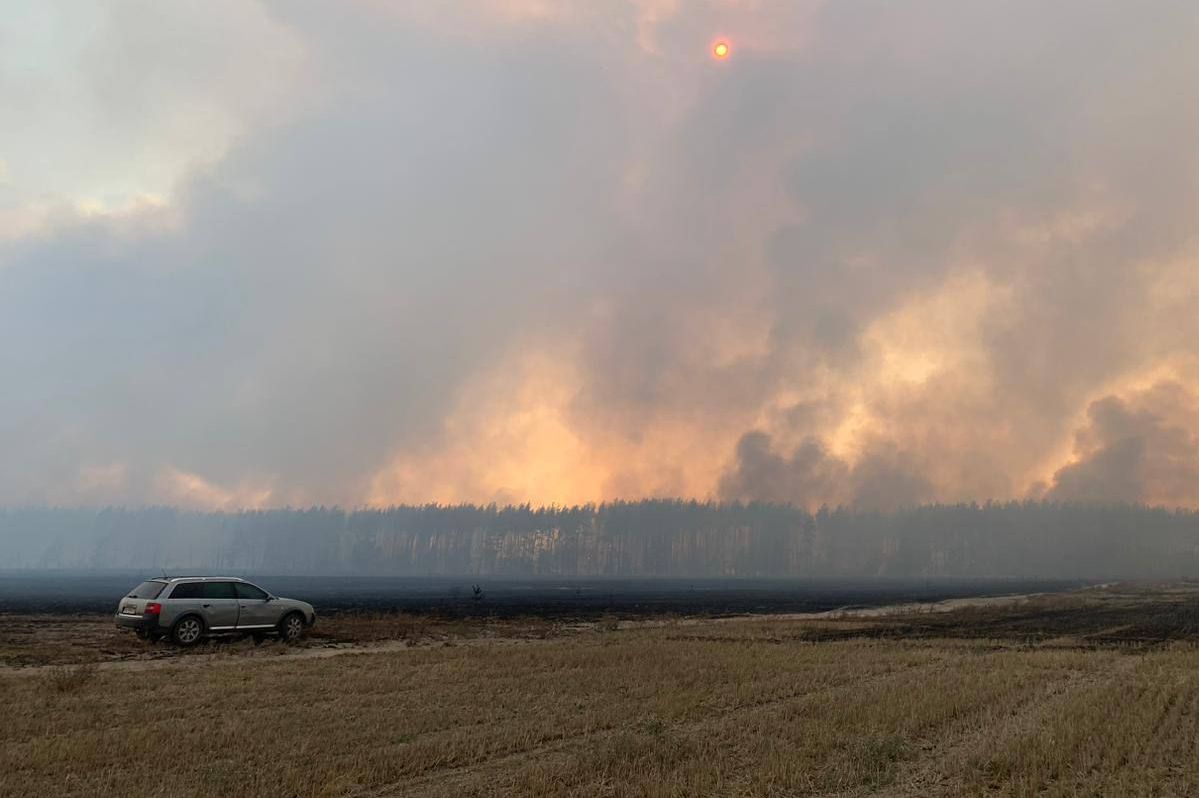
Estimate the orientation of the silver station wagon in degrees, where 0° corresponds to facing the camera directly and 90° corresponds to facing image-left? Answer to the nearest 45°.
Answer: approximately 225°
